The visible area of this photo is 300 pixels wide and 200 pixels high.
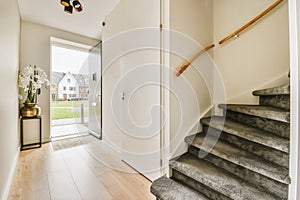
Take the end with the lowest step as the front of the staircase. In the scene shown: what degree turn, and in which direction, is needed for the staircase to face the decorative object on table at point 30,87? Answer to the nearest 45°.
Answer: approximately 45° to its right

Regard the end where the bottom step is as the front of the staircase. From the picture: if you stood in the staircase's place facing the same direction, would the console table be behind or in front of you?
in front

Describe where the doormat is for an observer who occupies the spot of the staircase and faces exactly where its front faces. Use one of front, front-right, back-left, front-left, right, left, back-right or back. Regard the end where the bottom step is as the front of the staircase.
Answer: front-right

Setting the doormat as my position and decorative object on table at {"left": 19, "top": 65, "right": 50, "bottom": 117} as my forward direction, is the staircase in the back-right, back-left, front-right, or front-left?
back-left

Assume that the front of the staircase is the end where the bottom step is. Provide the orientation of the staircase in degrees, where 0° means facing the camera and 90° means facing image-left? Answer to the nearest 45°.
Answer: approximately 45°
